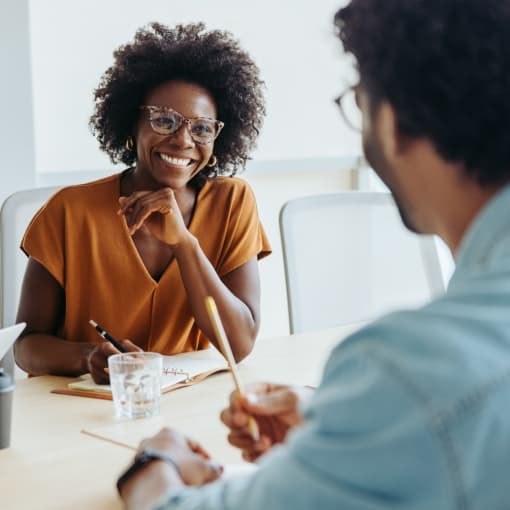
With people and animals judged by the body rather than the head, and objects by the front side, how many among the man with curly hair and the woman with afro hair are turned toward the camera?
1

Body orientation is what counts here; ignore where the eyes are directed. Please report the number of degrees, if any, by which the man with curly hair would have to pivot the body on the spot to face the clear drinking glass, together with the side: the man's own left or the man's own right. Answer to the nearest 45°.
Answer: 0° — they already face it

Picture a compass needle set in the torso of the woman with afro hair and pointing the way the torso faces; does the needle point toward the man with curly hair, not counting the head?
yes

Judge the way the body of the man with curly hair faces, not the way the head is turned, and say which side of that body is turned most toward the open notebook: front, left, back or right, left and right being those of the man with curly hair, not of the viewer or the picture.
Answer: front

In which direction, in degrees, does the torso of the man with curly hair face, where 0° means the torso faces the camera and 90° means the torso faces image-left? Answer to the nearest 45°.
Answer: approximately 135°

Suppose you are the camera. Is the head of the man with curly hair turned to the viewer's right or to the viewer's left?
to the viewer's left

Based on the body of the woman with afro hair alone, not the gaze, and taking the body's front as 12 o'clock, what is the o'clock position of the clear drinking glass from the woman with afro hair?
The clear drinking glass is roughly at 12 o'clock from the woman with afro hair.

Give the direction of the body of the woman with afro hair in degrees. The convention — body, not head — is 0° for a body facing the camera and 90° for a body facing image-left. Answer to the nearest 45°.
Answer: approximately 0°

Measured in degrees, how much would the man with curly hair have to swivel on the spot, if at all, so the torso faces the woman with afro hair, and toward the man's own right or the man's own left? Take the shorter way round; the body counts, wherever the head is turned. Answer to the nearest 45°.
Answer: approximately 45° to the man's own right
